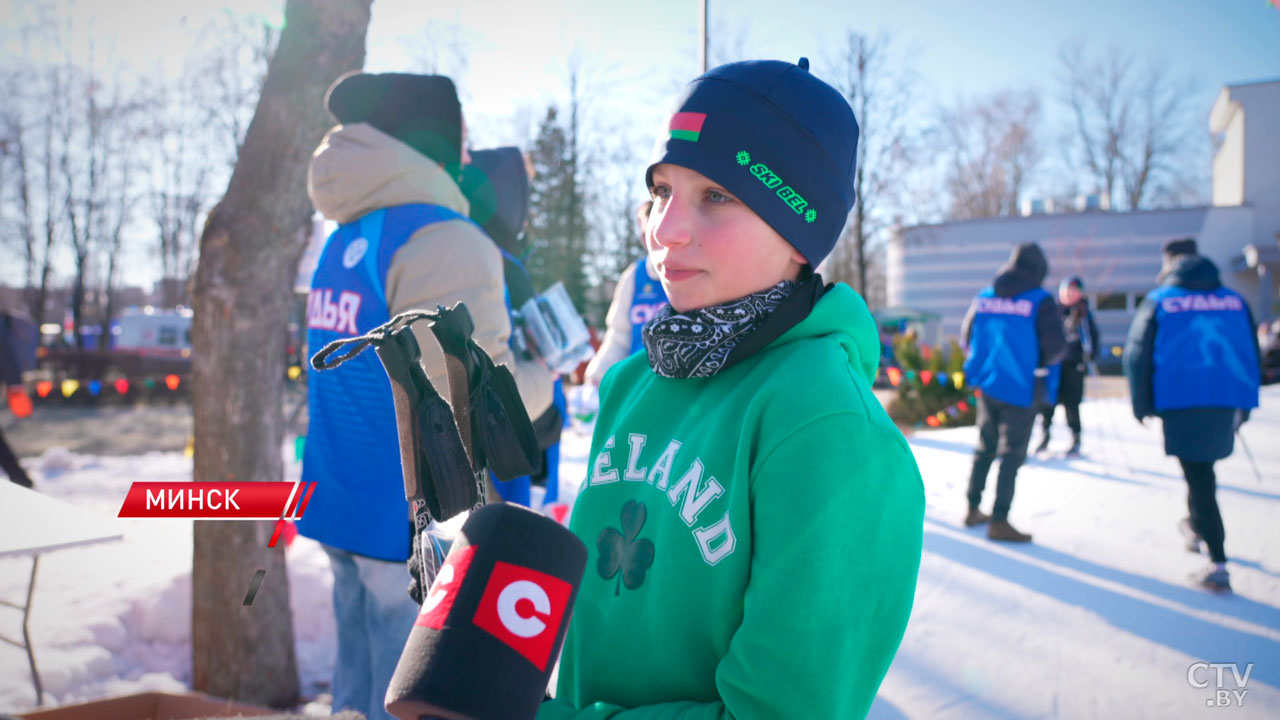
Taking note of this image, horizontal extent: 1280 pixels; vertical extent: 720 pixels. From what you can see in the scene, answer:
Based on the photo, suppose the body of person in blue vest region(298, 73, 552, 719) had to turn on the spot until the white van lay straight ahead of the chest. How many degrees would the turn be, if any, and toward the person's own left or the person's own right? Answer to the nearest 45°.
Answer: approximately 45° to the person's own left

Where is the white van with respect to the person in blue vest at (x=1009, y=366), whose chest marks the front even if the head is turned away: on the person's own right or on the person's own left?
on the person's own left

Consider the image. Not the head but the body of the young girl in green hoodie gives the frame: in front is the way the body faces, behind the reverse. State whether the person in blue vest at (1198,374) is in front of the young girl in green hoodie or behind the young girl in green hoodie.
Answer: behind

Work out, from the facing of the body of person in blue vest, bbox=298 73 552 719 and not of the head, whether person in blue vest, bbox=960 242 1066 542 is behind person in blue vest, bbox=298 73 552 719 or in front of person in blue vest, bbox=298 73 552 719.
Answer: in front

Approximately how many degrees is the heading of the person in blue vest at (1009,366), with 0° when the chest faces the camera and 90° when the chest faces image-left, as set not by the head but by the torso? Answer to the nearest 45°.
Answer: approximately 225°

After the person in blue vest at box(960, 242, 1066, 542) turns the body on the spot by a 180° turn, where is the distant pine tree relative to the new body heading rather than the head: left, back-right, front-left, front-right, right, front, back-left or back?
right

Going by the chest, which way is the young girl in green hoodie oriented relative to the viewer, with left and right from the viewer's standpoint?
facing the viewer and to the left of the viewer

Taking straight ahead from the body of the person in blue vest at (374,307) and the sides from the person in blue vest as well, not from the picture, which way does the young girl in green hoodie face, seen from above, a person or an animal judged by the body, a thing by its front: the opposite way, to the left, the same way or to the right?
the opposite way

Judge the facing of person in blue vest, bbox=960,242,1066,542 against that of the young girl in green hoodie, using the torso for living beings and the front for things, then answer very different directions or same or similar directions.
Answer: very different directions

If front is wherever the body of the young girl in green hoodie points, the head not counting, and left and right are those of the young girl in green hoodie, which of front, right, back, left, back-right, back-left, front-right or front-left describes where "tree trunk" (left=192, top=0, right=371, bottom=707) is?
right

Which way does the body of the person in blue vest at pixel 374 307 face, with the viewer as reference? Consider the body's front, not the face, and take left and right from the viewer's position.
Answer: facing away from the viewer and to the right of the viewer

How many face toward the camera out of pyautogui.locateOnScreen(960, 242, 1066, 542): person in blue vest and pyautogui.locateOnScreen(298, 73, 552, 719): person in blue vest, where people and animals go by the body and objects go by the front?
0

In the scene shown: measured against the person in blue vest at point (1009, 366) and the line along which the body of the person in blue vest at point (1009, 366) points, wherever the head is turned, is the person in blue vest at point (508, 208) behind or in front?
behind

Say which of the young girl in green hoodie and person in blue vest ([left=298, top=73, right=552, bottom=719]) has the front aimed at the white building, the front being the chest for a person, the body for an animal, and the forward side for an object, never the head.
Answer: the person in blue vest
